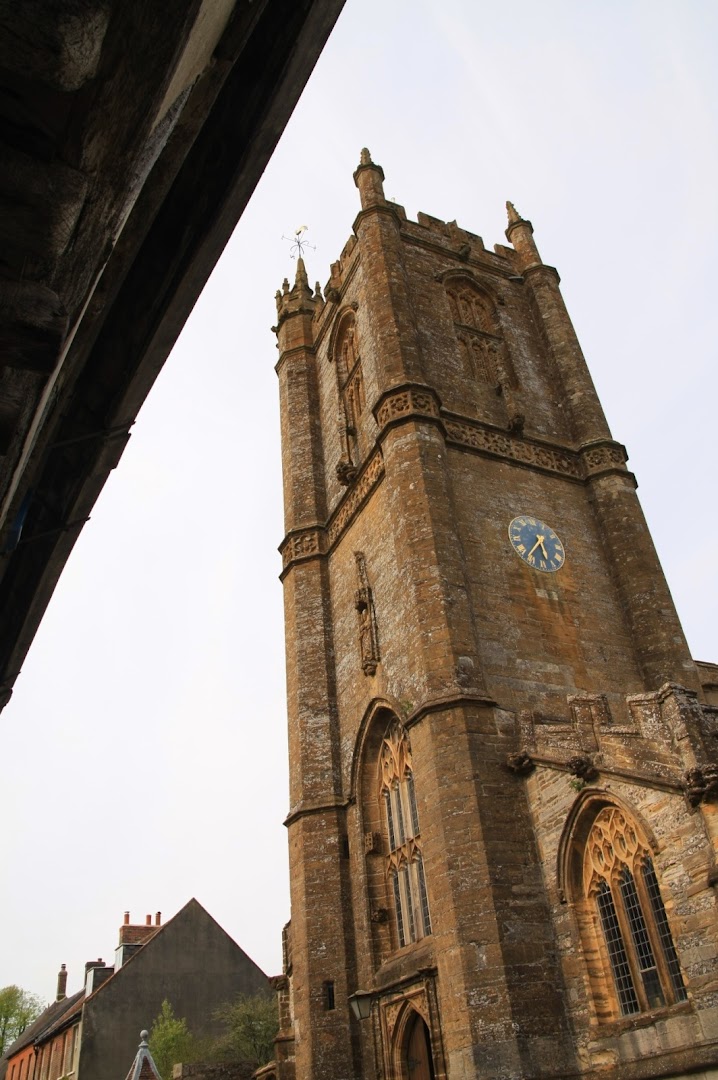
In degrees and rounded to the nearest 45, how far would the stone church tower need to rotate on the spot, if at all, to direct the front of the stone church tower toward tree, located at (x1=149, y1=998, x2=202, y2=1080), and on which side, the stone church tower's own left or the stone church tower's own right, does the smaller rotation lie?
approximately 90° to the stone church tower's own right

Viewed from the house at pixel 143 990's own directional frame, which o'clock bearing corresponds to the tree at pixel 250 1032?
The tree is roughly at 9 o'clock from the house.

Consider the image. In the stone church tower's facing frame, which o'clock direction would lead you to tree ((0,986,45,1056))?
The tree is roughly at 3 o'clock from the stone church tower.

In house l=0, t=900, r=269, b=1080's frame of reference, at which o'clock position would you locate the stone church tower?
The stone church tower is roughly at 10 o'clock from the house.

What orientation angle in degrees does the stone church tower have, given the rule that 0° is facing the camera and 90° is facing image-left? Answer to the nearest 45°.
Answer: approximately 45°

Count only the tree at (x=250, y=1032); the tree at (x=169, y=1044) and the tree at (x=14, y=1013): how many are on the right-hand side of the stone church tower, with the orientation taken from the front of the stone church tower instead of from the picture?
3

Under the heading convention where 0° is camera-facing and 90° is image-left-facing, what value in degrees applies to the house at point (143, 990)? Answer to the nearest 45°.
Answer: approximately 45°
